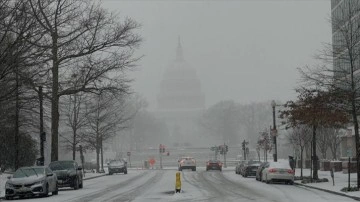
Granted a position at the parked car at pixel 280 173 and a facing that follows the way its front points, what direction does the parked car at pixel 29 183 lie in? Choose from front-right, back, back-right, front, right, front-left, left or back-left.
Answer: back-left

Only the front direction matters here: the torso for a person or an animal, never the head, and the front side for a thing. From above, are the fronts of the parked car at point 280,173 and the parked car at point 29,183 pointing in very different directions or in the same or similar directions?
very different directions

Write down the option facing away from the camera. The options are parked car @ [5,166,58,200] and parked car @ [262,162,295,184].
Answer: parked car @ [262,162,295,184]

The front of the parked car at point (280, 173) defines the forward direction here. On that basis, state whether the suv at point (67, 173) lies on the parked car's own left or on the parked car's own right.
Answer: on the parked car's own left

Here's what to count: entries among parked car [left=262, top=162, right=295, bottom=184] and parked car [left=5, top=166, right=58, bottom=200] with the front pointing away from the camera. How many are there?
1

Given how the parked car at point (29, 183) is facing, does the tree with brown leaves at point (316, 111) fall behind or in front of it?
behind

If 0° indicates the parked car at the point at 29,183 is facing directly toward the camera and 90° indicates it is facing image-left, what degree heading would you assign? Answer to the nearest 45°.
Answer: approximately 45°

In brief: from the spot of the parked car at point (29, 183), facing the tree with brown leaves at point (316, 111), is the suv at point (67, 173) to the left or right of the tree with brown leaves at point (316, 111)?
left

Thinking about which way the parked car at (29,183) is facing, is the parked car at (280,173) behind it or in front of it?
behind

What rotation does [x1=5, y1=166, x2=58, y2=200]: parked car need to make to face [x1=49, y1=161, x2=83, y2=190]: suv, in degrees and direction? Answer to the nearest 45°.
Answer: approximately 135° to its right

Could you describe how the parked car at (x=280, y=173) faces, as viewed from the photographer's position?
facing away from the viewer
